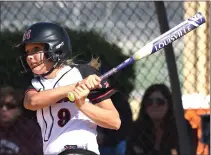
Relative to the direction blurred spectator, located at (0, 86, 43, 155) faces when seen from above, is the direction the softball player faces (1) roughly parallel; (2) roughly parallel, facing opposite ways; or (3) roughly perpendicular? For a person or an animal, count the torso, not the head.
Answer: roughly parallel

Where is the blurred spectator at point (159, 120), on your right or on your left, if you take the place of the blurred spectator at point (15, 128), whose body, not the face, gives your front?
on your left

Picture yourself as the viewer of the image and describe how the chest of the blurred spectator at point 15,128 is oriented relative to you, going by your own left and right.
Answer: facing the viewer and to the left of the viewer

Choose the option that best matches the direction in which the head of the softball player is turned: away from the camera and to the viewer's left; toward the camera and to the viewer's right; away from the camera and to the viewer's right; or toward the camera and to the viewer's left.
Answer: toward the camera and to the viewer's left

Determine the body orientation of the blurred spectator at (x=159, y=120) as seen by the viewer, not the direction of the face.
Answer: toward the camera

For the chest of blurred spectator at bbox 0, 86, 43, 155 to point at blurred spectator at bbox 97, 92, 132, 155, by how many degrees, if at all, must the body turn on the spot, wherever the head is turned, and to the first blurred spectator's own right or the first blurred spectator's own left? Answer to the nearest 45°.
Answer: approximately 135° to the first blurred spectator's own left

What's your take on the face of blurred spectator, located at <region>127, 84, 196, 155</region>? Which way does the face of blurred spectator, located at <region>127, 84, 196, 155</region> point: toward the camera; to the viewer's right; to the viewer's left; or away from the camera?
toward the camera

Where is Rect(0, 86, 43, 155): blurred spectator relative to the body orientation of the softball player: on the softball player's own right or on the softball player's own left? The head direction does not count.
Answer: on the softball player's own right

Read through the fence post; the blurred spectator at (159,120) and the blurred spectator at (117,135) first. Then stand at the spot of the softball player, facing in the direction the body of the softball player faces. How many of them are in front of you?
0

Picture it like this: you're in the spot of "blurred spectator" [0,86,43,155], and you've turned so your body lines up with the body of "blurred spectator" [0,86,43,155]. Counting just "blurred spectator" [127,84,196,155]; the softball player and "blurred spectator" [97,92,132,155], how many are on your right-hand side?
0

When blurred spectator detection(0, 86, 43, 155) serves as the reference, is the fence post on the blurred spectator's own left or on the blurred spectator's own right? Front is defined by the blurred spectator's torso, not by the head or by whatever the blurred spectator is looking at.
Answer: on the blurred spectator's own left

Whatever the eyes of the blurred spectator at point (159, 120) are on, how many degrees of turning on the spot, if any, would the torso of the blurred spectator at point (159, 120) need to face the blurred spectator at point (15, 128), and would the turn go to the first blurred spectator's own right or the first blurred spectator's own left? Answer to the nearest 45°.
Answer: approximately 90° to the first blurred spectator's own right

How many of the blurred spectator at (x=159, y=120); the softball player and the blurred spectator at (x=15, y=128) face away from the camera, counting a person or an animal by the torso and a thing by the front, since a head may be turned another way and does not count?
0
